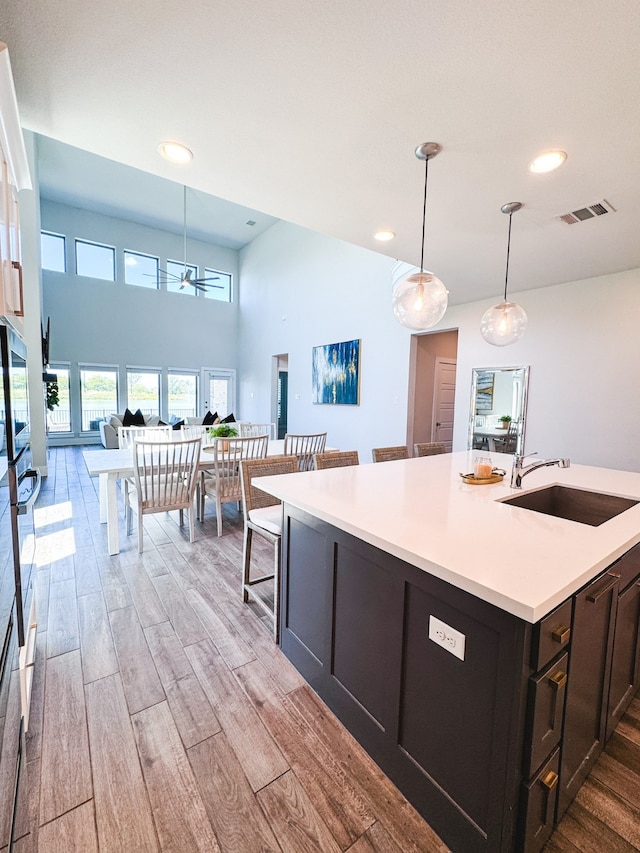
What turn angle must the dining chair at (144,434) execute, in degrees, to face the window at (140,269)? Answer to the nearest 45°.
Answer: approximately 180°

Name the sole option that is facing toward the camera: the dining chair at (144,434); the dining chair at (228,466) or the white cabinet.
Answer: the dining chair at (144,434)

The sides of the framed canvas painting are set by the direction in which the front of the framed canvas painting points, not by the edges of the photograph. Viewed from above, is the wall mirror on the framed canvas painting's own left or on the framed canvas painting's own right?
on the framed canvas painting's own left

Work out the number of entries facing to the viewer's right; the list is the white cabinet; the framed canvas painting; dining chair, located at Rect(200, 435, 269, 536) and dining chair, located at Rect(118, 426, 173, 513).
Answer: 1

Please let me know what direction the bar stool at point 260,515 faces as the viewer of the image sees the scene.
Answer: facing the viewer and to the right of the viewer

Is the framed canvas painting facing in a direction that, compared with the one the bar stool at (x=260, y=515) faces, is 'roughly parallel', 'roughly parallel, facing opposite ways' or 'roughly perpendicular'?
roughly perpendicular

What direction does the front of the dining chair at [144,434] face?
toward the camera

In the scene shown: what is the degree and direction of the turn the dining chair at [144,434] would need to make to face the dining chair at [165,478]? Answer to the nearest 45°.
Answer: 0° — it already faces it

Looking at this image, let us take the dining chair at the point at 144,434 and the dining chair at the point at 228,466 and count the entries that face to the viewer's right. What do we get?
0

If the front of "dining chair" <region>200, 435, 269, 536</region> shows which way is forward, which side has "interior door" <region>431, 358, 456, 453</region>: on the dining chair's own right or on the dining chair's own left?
on the dining chair's own right

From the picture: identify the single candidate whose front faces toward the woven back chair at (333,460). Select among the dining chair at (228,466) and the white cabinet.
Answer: the white cabinet

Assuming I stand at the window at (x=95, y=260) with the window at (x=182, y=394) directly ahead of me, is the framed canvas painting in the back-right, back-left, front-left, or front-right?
front-right

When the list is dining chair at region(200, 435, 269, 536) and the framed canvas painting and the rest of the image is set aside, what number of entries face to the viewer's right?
0

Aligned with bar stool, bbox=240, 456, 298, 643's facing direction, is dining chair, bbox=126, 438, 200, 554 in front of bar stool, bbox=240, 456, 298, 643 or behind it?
behind

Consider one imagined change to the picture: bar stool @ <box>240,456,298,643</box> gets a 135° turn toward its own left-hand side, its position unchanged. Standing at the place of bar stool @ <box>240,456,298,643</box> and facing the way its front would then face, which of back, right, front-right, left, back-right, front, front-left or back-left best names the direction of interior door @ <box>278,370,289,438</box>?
front

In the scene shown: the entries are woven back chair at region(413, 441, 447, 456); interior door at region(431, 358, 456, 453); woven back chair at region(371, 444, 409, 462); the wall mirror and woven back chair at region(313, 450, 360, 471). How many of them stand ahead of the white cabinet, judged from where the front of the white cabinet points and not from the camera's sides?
5

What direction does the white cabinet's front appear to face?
to the viewer's right
